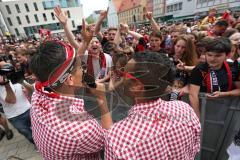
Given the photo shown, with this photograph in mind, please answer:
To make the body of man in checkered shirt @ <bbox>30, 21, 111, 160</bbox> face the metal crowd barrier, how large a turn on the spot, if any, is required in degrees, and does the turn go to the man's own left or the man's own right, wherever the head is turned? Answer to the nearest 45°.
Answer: approximately 45° to the man's own right

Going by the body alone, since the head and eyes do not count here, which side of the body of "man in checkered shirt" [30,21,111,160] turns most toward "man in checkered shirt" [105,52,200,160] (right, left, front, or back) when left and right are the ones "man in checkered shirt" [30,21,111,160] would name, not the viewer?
right

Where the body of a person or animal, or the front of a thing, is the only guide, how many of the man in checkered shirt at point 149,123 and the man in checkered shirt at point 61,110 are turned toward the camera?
0

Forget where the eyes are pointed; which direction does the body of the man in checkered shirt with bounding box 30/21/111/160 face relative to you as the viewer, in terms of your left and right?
facing away from the viewer and to the right of the viewer

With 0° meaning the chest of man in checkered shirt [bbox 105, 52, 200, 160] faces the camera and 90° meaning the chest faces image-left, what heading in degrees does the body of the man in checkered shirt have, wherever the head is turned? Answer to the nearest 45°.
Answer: approximately 135°
